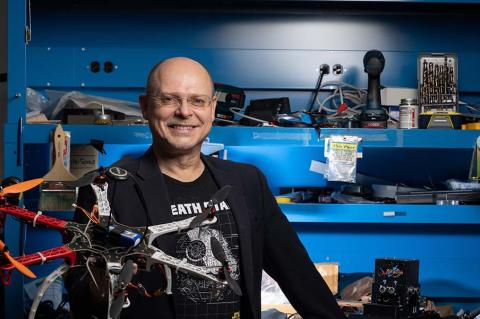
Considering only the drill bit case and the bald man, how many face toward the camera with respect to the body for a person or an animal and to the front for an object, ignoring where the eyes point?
2

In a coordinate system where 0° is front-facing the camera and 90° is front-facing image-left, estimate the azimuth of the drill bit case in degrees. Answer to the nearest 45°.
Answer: approximately 0°

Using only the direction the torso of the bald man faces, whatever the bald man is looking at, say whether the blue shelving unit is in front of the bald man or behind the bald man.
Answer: behind

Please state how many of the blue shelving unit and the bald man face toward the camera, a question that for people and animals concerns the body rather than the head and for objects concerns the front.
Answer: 2
